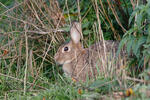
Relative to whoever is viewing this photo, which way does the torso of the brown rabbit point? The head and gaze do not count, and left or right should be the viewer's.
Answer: facing to the left of the viewer
